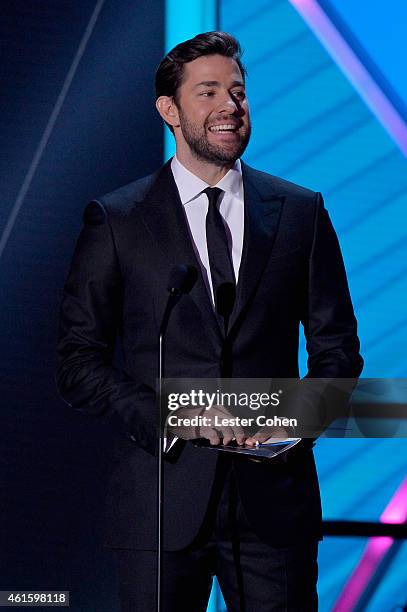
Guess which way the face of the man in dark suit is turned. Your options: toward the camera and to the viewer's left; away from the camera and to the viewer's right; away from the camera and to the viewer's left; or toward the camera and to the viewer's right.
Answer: toward the camera and to the viewer's right

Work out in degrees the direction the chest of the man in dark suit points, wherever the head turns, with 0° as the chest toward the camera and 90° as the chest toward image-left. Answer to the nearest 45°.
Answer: approximately 0°
